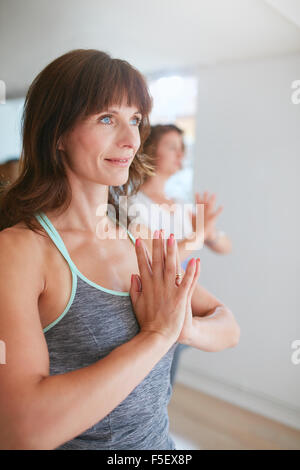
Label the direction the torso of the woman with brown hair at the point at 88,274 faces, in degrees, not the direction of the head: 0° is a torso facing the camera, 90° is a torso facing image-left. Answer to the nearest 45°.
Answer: approximately 315°

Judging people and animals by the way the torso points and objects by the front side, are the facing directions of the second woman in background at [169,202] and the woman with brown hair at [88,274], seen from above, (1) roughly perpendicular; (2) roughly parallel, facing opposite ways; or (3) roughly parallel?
roughly parallel

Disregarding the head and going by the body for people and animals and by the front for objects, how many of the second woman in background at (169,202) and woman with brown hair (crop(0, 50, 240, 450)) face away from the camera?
0

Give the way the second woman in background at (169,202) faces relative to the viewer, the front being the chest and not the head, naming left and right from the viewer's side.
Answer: facing the viewer and to the right of the viewer

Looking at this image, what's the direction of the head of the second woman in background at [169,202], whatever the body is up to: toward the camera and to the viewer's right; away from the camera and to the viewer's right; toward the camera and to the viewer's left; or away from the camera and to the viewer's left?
toward the camera and to the viewer's right

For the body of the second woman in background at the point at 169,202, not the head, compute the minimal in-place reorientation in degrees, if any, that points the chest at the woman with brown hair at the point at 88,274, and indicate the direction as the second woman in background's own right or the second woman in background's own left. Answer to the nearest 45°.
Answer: approximately 45° to the second woman in background's own right

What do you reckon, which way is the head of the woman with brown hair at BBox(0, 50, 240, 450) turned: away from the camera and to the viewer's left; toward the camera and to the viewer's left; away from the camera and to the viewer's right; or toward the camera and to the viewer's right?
toward the camera and to the viewer's right

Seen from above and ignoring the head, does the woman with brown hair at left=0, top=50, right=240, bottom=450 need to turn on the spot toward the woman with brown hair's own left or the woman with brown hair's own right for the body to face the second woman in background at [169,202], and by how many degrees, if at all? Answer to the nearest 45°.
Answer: approximately 135° to the woman with brown hair's own left
